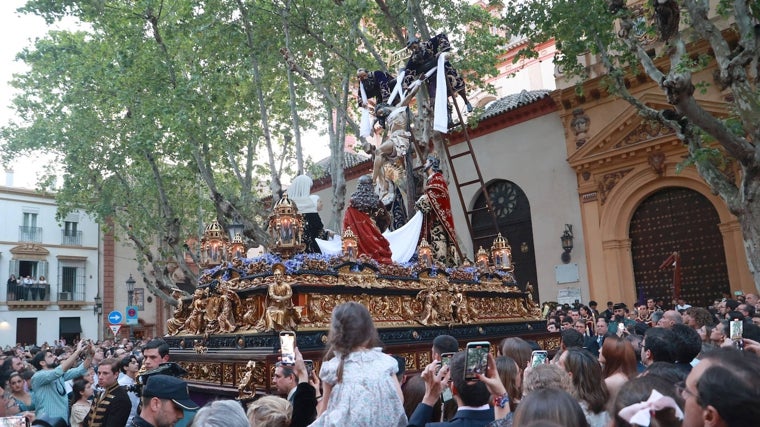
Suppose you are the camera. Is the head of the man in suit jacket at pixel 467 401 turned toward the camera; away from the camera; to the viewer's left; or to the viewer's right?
away from the camera

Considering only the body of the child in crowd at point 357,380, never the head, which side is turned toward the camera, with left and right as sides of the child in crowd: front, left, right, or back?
back

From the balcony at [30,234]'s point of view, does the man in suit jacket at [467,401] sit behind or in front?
in front

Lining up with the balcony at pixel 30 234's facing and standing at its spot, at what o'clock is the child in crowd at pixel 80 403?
The child in crowd is roughly at 12 o'clock from the balcony.

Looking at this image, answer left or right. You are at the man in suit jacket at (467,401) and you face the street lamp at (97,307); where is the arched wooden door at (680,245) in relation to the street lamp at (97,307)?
right

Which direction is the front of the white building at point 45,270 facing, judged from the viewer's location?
facing the viewer and to the right of the viewer

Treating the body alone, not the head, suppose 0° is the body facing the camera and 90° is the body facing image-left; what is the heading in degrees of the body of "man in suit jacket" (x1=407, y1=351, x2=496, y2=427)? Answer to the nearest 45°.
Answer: approximately 180°

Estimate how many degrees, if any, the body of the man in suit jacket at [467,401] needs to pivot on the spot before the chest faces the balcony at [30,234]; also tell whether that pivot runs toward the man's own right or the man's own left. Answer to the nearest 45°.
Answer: approximately 45° to the man's own left

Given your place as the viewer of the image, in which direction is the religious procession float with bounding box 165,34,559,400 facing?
facing the viewer and to the left of the viewer

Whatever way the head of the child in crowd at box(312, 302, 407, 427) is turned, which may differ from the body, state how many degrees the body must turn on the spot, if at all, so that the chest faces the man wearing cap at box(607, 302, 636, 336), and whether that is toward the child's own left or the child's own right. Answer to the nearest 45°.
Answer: approximately 45° to the child's own right

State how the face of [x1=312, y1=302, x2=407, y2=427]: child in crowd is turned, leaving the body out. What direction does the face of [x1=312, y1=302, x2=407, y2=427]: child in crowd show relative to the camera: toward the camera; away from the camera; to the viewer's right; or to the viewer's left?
away from the camera

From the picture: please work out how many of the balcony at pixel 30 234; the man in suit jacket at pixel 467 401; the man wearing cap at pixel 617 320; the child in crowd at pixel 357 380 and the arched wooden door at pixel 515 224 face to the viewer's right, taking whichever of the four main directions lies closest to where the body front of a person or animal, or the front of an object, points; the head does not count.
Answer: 0

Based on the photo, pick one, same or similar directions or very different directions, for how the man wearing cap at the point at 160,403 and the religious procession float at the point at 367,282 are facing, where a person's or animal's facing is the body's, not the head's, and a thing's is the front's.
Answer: very different directions

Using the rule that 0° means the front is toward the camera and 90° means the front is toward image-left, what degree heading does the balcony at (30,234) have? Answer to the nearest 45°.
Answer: approximately 0°

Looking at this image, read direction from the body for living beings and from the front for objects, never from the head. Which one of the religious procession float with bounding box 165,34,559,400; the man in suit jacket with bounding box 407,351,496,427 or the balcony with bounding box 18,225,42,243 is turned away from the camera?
the man in suit jacket

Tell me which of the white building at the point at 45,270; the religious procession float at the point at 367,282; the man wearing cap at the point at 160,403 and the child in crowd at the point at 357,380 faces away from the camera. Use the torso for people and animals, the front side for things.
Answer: the child in crowd

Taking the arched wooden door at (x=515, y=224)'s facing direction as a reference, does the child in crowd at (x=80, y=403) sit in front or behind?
in front
